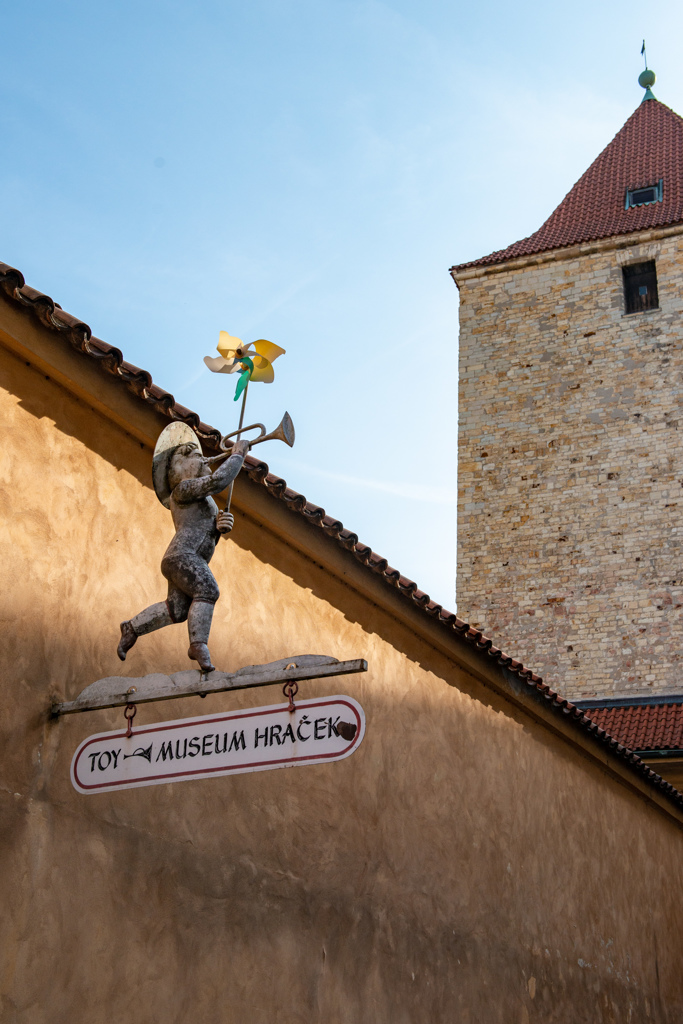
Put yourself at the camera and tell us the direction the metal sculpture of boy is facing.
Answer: facing to the right of the viewer

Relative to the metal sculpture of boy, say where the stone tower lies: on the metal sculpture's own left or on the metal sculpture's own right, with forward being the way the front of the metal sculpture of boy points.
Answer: on the metal sculpture's own left
